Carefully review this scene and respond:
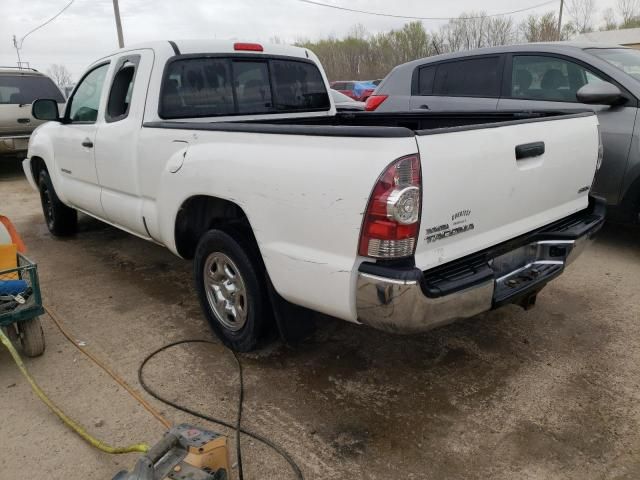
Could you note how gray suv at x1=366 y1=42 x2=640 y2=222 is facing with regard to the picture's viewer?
facing the viewer and to the right of the viewer

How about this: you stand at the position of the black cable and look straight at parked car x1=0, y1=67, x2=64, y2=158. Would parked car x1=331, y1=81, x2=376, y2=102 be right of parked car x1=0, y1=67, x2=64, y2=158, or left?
right

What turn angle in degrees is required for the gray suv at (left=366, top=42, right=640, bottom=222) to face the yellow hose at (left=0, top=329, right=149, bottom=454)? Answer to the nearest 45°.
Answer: approximately 90° to its right

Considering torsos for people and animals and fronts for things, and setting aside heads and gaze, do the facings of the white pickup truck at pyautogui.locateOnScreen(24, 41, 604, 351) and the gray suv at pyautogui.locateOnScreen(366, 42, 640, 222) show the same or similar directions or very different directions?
very different directions

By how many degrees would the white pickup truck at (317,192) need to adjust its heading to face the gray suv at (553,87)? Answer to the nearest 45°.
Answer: approximately 90° to its right

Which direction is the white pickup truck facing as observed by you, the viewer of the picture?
facing away from the viewer and to the left of the viewer
